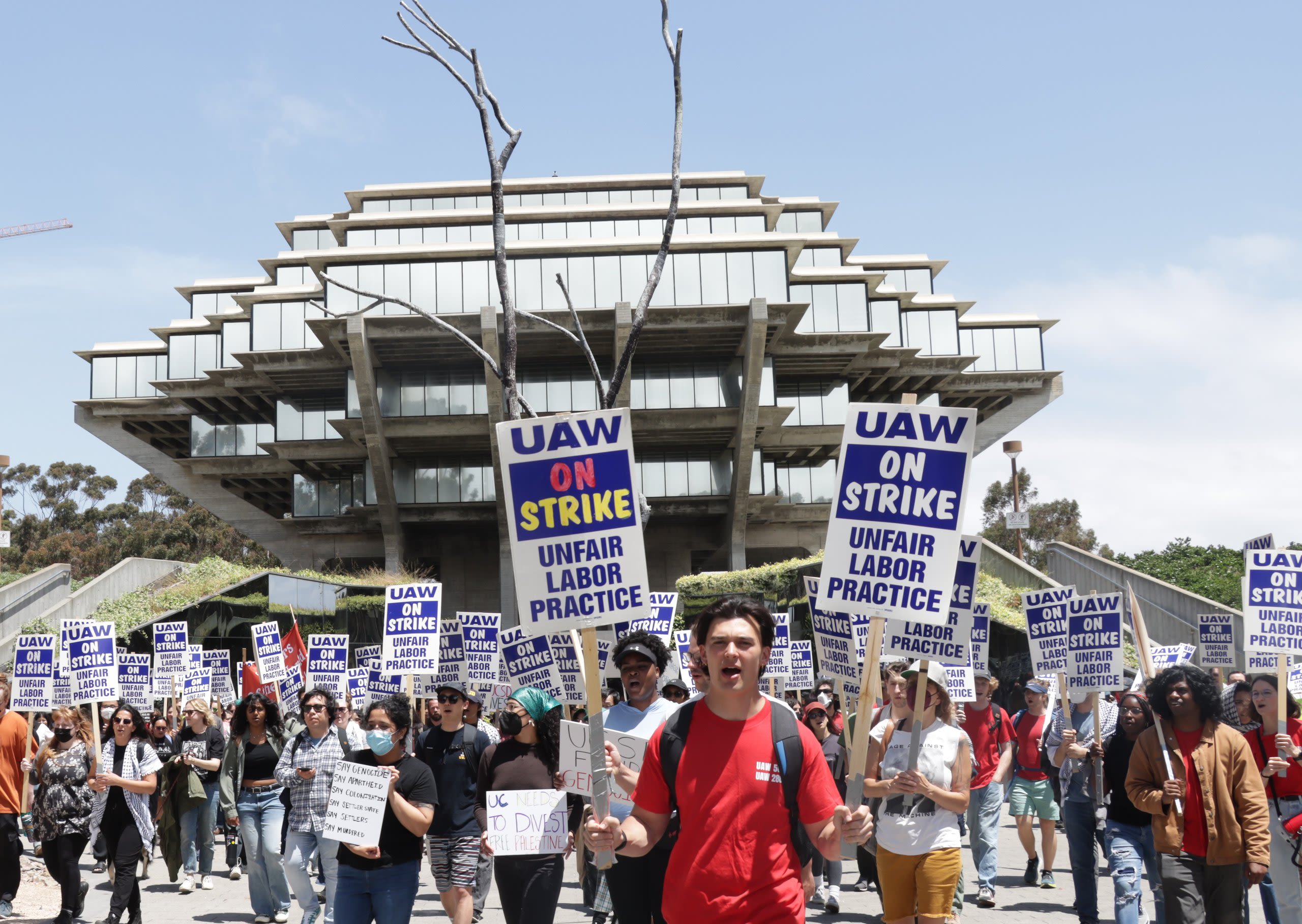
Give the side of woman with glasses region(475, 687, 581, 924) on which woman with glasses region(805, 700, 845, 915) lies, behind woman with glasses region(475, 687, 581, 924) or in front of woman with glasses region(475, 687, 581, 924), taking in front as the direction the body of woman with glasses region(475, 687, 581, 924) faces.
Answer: behind

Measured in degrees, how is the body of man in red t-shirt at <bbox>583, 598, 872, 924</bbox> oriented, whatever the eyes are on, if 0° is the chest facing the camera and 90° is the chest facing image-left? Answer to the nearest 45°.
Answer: approximately 0°

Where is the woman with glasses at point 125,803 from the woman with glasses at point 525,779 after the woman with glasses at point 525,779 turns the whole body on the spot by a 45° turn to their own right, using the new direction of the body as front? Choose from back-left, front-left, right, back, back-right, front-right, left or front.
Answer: right

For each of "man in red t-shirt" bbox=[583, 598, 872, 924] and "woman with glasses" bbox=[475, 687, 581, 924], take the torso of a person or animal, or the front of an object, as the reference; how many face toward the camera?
2

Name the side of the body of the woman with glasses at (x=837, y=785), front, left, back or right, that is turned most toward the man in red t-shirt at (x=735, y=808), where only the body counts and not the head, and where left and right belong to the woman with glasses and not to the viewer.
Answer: front
